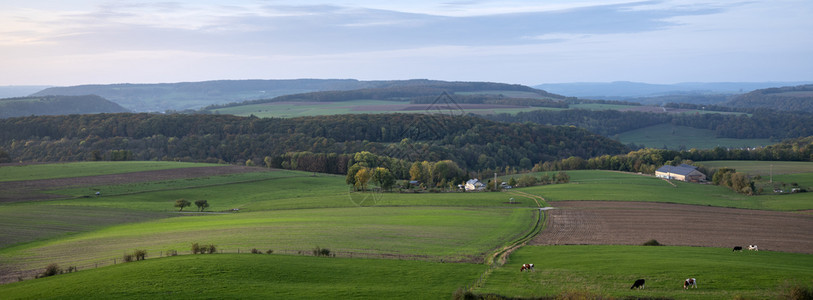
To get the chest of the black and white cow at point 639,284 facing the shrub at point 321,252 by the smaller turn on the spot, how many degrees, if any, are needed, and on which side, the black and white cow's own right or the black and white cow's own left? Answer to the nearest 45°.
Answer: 0° — it already faces it

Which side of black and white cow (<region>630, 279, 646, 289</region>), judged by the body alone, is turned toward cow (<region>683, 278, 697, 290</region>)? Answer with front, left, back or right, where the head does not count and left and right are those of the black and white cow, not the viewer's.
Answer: back

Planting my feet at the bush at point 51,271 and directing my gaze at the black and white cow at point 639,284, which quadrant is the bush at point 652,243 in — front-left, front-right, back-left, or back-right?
front-left

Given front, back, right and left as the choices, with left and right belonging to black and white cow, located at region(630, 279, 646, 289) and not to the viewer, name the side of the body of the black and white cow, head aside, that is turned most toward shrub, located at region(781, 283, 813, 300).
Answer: back

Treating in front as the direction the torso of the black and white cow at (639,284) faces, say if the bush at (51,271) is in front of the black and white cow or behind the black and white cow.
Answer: in front

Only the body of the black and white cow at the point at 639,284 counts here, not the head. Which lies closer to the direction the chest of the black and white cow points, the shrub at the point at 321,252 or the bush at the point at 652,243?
the shrub

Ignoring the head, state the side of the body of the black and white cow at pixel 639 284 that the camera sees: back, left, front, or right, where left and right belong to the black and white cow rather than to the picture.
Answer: left

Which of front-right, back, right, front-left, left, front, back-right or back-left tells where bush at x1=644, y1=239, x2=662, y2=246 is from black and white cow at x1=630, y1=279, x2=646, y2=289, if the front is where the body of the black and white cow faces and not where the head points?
right

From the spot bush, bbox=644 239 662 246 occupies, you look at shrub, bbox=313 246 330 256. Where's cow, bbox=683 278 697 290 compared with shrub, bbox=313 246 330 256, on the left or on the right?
left

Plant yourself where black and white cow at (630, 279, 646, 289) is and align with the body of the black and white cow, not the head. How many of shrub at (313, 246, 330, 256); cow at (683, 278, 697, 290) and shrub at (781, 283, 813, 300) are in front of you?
1

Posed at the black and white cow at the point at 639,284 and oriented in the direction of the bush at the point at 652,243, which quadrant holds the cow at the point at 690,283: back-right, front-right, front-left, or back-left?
front-right

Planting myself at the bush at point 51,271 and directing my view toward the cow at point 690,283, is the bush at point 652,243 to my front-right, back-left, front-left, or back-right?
front-left

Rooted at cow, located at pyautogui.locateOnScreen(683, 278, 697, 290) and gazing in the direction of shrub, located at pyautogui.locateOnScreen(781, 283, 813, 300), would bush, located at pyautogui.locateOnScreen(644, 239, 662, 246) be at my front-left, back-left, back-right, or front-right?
back-left
